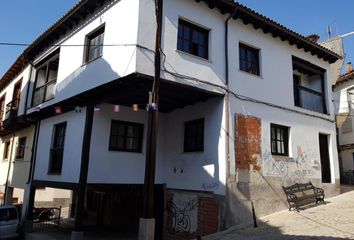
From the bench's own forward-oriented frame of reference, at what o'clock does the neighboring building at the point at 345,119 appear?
The neighboring building is roughly at 8 o'clock from the bench.

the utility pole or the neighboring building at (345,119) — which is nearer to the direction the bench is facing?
the utility pole

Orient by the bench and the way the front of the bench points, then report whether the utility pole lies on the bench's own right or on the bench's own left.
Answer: on the bench's own right

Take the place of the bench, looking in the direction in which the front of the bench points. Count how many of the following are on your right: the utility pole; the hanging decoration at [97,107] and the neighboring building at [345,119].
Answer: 2

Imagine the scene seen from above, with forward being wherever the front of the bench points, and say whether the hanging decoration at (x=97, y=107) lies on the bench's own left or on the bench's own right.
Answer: on the bench's own right

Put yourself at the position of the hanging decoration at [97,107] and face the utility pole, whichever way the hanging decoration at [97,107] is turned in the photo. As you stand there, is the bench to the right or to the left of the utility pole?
left
